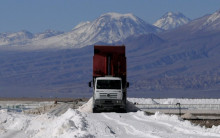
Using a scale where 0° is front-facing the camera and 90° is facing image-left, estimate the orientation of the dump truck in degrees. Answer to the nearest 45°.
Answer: approximately 0°
